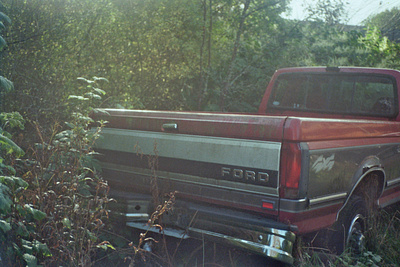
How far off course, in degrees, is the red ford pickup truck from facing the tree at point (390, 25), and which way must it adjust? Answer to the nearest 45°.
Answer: approximately 45° to its left

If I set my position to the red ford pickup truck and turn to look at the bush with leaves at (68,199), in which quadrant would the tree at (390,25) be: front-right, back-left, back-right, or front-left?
back-right

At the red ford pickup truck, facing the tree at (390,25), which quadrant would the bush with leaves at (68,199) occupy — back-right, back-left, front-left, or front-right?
back-left

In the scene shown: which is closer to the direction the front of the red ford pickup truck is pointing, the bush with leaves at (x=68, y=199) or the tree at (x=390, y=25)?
the tree

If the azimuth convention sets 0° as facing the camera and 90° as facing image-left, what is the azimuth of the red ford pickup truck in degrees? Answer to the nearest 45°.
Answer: approximately 225°

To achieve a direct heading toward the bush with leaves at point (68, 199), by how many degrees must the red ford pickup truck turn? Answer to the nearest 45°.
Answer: approximately 135° to its left
